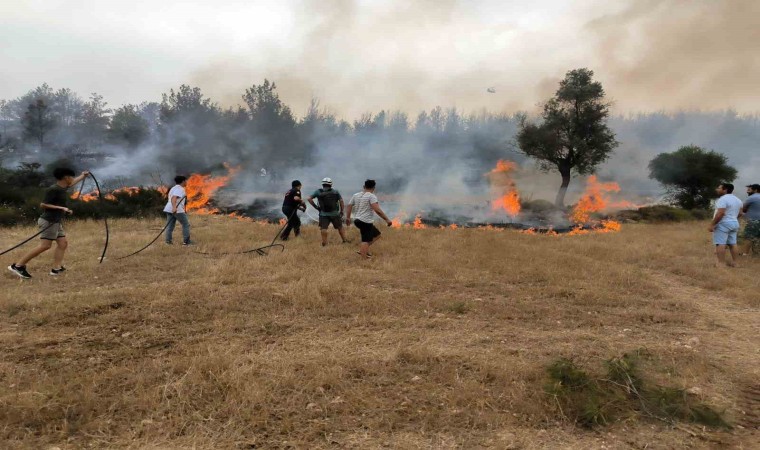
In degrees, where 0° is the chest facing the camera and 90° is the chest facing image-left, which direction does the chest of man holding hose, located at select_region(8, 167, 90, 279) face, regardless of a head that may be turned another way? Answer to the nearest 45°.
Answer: approximately 270°

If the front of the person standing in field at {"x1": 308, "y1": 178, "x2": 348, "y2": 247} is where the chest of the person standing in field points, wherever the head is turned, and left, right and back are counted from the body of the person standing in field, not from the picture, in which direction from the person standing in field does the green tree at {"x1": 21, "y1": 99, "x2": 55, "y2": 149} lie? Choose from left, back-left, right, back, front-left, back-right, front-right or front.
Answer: front-left

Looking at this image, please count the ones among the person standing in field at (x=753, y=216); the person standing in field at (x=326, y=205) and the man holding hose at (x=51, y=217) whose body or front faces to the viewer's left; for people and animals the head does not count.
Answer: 1

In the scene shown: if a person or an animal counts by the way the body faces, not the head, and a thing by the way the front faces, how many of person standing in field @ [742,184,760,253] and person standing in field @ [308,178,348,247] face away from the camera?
1

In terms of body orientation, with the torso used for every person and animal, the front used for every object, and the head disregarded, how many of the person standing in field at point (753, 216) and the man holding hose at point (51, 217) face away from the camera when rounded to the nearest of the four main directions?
0

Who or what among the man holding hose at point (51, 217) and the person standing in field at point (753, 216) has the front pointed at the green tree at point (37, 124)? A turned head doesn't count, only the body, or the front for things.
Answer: the person standing in field

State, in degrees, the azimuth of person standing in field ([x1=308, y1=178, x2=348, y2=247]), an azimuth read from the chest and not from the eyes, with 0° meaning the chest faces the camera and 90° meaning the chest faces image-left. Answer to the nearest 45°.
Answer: approximately 180°

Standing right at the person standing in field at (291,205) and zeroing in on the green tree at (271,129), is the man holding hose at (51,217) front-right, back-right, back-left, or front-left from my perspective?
back-left

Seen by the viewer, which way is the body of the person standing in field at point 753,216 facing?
to the viewer's left

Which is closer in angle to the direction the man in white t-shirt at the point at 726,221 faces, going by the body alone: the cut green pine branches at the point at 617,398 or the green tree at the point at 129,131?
the green tree

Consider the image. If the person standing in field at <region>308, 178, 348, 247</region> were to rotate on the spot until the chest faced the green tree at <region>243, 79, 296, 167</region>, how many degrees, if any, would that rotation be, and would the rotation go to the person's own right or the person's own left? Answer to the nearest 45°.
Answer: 0° — they already face it

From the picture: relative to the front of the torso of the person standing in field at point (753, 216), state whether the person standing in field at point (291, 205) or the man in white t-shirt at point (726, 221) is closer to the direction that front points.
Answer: the person standing in field

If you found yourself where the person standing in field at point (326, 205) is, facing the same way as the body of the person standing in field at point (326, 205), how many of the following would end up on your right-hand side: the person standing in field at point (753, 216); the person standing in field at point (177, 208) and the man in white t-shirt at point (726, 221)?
2
